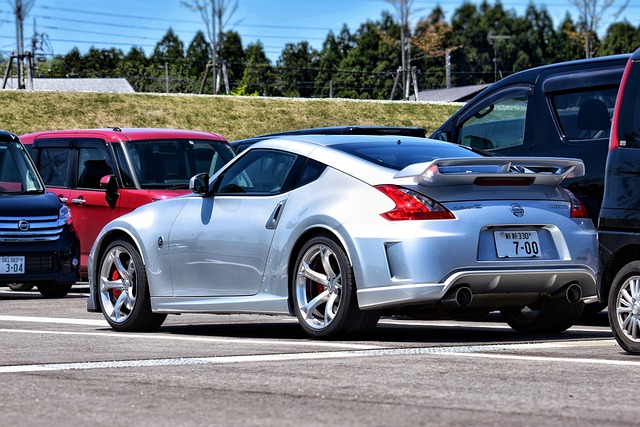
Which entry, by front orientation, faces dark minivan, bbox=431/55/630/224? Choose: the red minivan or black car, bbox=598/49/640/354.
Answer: the red minivan

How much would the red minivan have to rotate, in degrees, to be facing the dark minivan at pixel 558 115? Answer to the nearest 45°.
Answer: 0° — it already faces it

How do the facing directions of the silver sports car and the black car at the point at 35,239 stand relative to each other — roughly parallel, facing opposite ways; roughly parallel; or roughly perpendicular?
roughly parallel, facing opposite ways

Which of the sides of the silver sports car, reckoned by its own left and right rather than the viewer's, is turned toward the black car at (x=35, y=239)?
front

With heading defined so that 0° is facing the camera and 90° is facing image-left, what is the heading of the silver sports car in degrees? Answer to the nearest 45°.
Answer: approximately 135°

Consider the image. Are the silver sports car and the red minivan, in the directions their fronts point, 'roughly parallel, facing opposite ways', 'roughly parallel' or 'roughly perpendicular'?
roughly parallel, facing opposite ways

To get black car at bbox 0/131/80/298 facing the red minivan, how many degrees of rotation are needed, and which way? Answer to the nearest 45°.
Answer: approximately 45° to its left

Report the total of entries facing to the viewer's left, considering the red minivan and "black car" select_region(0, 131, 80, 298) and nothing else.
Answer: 0

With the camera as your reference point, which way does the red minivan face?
facing the viewer and to the right of the viewer
